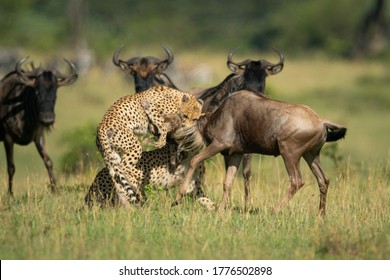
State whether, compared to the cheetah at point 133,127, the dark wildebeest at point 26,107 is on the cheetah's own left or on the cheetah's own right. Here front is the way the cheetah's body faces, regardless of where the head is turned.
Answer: on the cheetah's own left

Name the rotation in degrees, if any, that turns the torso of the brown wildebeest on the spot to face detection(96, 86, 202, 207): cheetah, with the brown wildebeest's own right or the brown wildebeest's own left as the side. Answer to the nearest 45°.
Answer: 0° — it already faces it

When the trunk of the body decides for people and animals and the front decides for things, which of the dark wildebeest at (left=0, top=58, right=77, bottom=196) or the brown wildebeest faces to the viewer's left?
the brown wildebeest

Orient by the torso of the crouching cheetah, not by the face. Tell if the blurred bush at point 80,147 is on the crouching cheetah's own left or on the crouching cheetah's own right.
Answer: on the crouching cheetah's own left

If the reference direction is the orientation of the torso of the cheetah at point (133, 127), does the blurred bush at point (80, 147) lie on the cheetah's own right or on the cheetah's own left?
on the cheetah's own left

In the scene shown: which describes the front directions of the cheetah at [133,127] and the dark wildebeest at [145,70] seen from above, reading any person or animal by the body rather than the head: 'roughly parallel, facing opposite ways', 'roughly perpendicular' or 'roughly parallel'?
roughly perpendicular

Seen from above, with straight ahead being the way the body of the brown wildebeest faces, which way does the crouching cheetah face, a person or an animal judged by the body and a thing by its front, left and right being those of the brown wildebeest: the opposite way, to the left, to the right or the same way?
the opposite way

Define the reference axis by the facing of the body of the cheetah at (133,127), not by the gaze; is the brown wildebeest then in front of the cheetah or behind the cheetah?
in front

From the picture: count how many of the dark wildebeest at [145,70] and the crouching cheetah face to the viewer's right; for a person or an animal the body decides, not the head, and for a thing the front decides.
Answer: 1

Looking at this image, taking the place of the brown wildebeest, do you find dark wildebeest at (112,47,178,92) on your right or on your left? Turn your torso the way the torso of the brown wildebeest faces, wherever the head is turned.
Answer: on your right

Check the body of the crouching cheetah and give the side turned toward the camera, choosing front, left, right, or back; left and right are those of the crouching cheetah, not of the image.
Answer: right

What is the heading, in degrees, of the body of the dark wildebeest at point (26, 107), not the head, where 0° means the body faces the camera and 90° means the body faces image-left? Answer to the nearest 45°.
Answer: approximately 315°

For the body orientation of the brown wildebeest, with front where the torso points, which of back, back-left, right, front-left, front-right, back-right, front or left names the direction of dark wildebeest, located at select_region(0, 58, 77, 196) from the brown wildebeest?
front-right

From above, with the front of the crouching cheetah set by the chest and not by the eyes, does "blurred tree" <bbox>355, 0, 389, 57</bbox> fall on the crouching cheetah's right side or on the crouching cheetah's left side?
on the crouching cheetah's left side

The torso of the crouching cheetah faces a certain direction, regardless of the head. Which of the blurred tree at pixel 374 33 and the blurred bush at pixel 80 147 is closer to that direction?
the blurred tree
